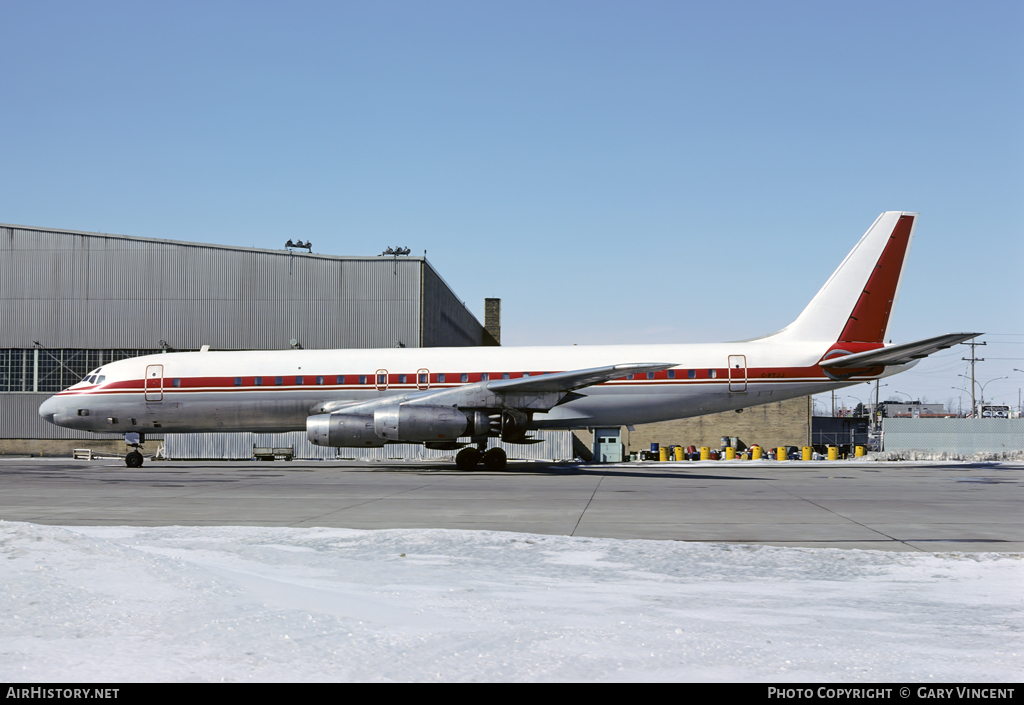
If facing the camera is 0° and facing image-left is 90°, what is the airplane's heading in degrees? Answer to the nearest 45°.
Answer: approximately 90°

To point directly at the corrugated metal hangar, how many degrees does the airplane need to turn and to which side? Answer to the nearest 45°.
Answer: approximately 45° to its right
